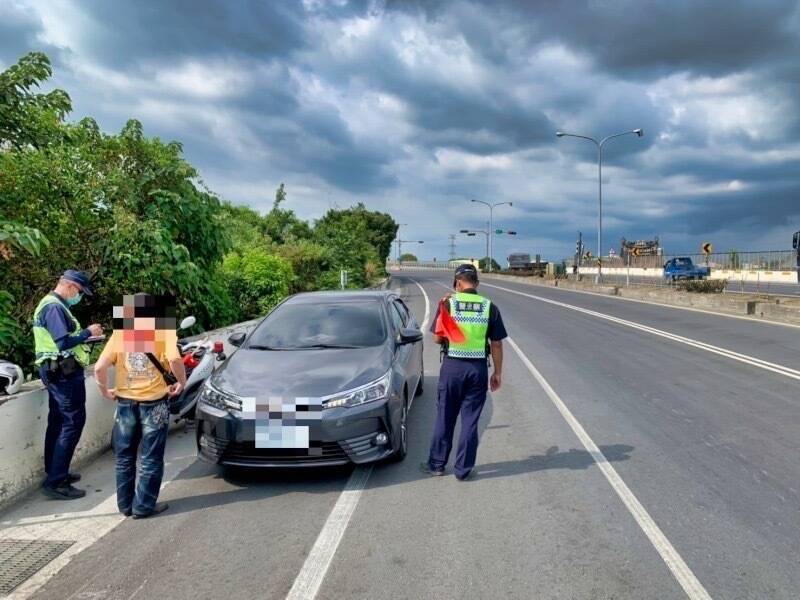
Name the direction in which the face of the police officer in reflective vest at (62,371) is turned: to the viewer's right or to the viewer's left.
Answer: to the viewer's right

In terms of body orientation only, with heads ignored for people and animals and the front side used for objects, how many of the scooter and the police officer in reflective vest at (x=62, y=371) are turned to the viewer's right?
1

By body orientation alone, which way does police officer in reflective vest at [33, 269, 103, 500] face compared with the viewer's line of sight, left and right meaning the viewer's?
facing to the right of the viewer

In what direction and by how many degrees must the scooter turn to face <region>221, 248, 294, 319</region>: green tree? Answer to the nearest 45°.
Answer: approximately 135° to its right

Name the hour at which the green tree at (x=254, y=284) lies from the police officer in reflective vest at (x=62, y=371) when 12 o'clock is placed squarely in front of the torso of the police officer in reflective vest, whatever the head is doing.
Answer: The green tree is roughly at 10 o'clock from the police officer in reflective vest.
